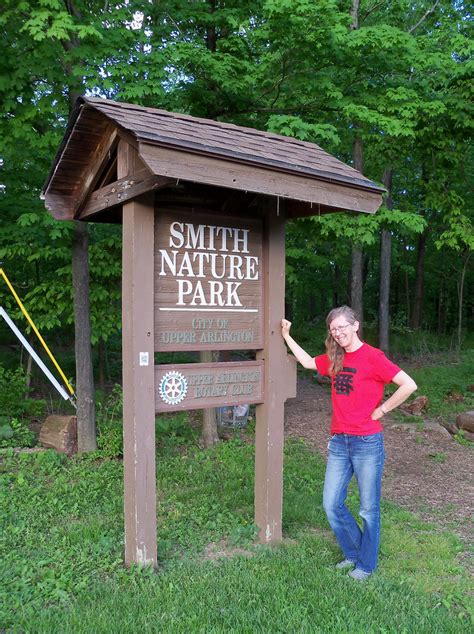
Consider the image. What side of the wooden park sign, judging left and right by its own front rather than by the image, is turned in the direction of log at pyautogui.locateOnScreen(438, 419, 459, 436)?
left

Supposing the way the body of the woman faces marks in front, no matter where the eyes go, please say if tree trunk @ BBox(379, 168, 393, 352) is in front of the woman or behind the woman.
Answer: behind

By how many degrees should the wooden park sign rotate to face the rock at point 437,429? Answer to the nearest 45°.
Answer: approximately 90° to its left

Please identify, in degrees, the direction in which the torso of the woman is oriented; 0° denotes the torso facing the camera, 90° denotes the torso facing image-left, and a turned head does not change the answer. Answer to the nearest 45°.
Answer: approximately 45°

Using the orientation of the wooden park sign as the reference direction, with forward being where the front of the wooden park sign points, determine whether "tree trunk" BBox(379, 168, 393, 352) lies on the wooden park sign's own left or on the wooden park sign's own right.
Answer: on the wooden park sign's own left

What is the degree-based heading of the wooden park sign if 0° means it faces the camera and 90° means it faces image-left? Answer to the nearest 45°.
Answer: approximately 315°

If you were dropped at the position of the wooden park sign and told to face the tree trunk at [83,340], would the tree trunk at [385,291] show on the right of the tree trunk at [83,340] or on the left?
right
